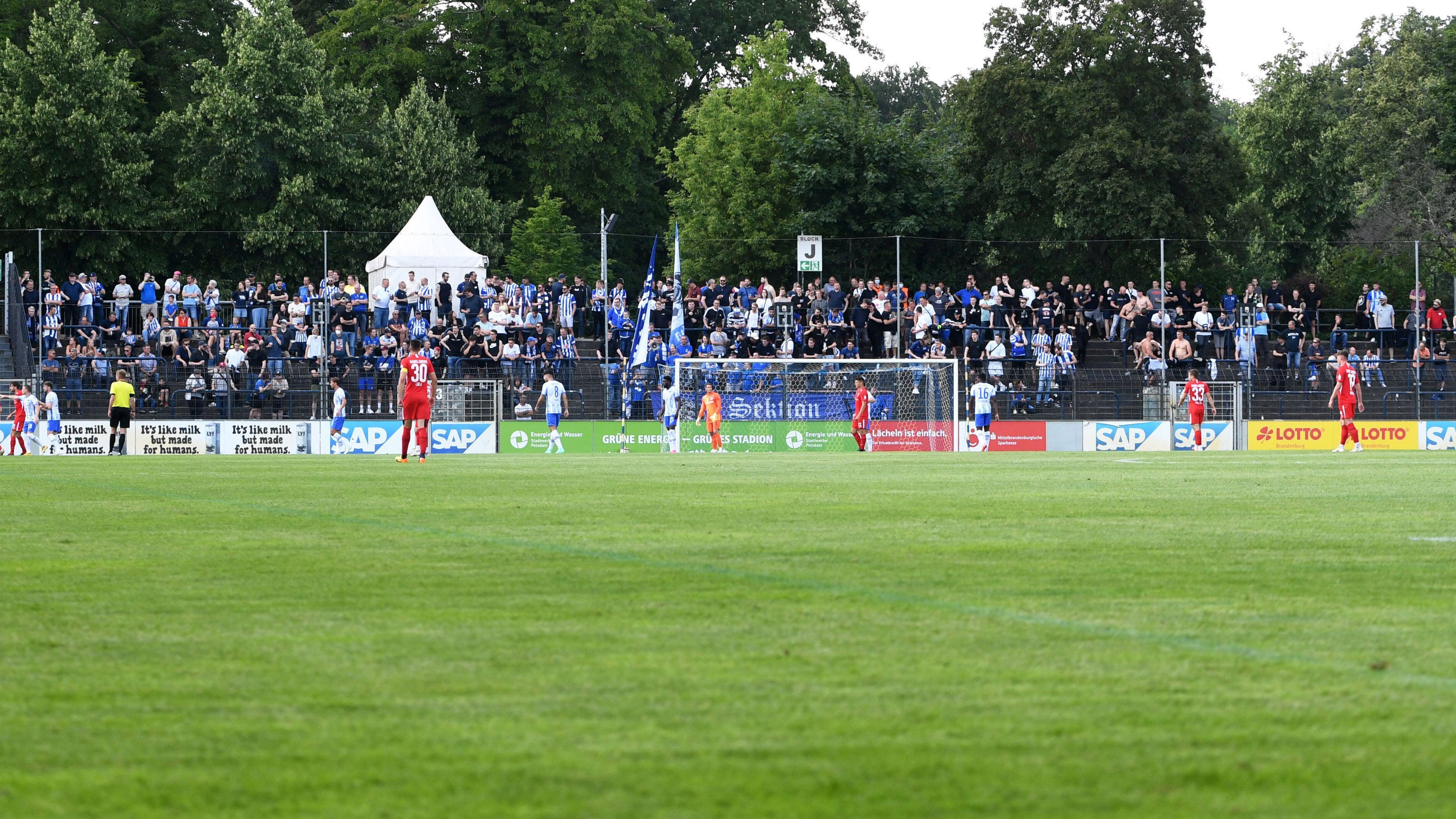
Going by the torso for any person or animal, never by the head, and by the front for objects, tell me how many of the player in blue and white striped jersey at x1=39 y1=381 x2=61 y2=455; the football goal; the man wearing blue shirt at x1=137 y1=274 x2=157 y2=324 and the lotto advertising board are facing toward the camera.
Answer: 3

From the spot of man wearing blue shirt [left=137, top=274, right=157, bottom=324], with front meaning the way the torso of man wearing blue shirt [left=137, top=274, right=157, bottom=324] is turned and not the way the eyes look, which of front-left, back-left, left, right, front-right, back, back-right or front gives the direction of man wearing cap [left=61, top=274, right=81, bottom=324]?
right

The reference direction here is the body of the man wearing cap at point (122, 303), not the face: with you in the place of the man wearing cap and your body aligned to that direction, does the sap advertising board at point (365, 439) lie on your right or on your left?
on your left

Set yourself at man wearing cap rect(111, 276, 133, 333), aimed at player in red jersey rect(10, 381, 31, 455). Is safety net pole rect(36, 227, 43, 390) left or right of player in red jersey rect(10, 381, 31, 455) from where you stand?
right

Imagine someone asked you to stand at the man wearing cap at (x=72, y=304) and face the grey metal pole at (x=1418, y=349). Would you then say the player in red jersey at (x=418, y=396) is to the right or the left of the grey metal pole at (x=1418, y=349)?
right

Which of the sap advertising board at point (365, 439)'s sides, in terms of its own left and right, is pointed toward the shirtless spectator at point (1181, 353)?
left

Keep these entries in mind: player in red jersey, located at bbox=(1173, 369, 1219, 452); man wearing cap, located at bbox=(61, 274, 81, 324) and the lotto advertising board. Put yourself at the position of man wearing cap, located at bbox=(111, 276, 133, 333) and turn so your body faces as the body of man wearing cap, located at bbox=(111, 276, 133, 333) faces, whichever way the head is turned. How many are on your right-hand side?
1

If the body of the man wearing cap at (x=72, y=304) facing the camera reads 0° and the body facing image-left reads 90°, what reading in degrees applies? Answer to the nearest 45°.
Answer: approximately 0°

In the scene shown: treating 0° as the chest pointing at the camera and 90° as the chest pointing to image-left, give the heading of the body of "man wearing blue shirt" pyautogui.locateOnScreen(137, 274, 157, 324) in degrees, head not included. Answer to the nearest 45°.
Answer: approximately 0°

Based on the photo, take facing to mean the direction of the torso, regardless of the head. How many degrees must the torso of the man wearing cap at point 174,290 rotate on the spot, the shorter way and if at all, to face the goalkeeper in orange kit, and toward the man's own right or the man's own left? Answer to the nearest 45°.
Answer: approximately 45° to the man's own left

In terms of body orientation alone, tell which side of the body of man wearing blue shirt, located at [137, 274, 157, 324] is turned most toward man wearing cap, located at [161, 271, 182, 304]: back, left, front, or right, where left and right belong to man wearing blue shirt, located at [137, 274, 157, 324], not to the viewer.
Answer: left

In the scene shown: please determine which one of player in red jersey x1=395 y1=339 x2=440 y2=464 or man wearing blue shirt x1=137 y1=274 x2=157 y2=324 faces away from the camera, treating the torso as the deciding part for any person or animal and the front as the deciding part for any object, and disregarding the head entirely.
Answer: the player in red jersey

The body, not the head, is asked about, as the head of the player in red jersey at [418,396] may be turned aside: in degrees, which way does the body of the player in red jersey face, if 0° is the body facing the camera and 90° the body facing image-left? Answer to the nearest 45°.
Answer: approximately 180°
